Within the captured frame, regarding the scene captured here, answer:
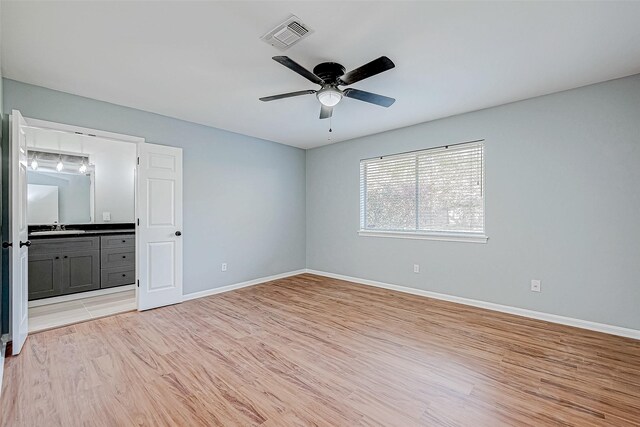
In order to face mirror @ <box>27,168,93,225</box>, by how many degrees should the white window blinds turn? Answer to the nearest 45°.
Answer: approximately 45° to its right

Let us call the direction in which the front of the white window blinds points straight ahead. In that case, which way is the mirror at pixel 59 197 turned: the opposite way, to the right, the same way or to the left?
to the left

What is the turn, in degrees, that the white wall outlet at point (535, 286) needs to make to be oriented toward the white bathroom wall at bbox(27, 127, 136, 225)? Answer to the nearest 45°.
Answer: approximately 45° to its right

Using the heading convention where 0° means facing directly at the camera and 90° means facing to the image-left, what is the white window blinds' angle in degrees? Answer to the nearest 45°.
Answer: approximately 45°

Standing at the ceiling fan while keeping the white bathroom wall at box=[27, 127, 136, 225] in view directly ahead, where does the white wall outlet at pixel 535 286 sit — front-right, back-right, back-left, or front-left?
back-right

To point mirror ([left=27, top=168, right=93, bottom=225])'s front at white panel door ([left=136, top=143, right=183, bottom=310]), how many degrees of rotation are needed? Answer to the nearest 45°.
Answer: approximately 45° to its left

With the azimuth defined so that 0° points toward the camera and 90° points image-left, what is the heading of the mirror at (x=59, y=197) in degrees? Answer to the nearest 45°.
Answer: approximately 0°

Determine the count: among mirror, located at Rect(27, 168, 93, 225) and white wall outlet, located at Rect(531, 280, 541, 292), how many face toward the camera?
2

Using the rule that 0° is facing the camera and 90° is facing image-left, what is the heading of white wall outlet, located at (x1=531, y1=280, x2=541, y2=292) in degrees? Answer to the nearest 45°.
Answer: approximately 0°
